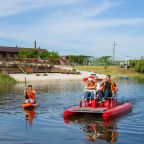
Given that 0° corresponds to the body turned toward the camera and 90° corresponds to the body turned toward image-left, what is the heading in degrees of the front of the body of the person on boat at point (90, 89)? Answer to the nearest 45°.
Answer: approximately 45°

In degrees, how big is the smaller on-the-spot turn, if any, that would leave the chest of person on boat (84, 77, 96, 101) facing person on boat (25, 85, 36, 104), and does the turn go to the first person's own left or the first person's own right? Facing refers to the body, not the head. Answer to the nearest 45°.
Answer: approximately 90° to the first person's own right

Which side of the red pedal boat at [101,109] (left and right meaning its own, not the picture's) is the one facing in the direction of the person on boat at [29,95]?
right

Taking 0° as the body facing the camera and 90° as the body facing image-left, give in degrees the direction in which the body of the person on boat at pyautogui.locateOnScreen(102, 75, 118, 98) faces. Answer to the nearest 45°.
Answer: approximately 45°

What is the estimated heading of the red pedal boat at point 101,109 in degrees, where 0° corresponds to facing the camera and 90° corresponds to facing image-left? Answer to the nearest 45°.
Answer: approximately 45°

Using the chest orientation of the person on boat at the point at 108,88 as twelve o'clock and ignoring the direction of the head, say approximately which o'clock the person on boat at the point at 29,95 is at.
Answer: the person on boat at the point at 29,95 is roughly at 2 o'clock from the person on boat at the point at 108,88.
